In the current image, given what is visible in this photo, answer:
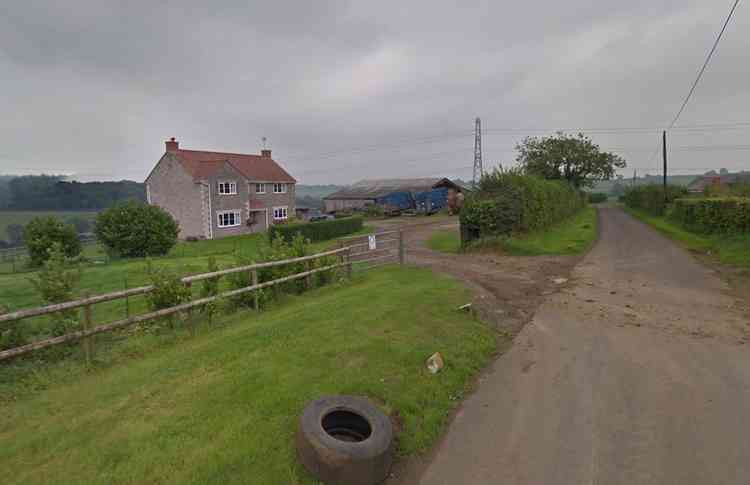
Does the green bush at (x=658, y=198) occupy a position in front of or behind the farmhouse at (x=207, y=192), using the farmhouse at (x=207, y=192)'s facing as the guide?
in front

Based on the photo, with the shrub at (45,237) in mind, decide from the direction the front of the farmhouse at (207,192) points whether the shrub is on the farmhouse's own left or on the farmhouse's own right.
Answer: on the farmhouse's own right

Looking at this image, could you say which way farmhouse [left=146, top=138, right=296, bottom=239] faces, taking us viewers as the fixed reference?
facing the viewer and to the right of the viewer

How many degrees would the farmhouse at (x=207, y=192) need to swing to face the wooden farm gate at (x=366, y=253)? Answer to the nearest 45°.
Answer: approximately 45° to its right

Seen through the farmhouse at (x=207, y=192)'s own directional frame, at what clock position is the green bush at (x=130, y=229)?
The green bush is roughly at 2 o'clock from the farmhouse.

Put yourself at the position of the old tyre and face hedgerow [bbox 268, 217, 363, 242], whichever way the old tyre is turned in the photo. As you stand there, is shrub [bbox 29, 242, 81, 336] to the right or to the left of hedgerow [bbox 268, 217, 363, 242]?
left

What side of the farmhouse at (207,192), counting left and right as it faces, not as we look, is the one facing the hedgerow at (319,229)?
front

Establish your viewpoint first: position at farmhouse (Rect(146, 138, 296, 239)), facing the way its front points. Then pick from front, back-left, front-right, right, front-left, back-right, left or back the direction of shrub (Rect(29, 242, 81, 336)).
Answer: front-right

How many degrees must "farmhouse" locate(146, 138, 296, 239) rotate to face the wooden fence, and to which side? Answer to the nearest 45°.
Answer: approximately 45° to its right

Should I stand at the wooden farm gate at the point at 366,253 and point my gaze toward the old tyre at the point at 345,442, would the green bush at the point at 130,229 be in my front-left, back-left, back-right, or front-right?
back-right

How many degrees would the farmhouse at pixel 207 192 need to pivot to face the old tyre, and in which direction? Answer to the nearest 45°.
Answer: approximately 45° to its right

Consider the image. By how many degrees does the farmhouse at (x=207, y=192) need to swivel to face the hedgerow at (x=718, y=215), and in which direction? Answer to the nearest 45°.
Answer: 0° — it already faces it
